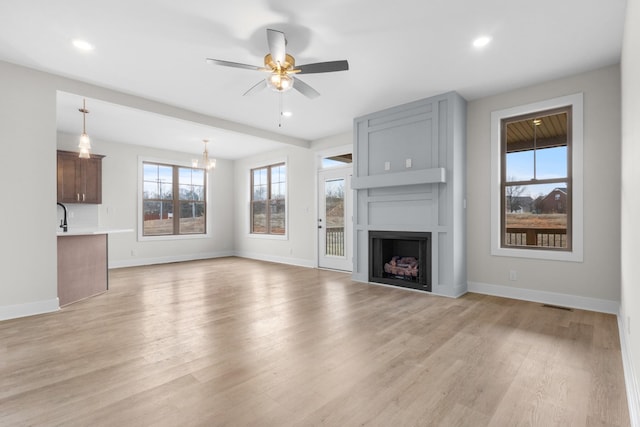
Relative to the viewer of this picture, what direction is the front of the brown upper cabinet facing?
facing the viewer

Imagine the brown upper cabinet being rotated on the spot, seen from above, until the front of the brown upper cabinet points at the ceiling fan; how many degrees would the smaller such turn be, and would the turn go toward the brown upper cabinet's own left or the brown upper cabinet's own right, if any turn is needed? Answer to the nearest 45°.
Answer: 0° — it already faces it

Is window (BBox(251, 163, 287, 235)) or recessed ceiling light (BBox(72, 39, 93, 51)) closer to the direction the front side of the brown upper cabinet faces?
the recessed ceiling light

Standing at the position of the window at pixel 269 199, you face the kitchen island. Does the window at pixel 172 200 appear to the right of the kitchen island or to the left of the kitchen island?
right

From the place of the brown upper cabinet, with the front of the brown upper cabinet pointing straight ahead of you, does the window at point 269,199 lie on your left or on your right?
on your left

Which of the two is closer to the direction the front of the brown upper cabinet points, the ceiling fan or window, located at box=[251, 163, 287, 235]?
the ceiling fan

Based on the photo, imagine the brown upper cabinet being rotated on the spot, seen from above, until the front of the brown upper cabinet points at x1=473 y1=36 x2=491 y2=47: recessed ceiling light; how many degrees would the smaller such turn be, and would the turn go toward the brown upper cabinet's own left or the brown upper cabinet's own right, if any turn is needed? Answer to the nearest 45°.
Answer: approximately 45° to the brown upper cabinet's own left

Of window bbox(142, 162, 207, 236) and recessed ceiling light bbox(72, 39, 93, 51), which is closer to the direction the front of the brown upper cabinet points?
the recessed ceiling light

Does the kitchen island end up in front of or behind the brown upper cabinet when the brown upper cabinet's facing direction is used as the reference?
in front

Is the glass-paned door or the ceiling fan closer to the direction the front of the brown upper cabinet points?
the ceiling fan

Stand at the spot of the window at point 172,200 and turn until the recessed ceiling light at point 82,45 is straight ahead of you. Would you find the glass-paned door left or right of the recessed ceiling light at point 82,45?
left

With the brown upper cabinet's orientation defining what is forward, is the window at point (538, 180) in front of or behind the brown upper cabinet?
in front

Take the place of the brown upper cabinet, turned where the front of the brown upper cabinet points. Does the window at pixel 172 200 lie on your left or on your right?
on your left
